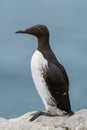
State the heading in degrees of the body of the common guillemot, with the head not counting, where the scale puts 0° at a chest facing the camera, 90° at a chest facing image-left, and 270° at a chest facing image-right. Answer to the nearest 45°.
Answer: approximately 90°
